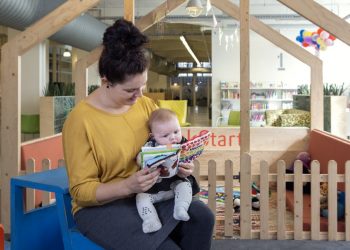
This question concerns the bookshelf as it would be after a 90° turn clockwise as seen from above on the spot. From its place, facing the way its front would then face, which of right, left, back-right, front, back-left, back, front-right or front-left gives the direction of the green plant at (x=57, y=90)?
front-left

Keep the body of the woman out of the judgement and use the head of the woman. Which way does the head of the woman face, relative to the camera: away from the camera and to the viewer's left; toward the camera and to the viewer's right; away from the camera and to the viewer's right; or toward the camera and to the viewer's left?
toward the camera and to the viewer's right

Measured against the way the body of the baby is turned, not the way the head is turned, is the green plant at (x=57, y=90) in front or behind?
behind

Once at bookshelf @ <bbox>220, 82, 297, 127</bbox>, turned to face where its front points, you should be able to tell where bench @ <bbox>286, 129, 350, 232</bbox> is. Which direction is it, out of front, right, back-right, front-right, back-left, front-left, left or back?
front

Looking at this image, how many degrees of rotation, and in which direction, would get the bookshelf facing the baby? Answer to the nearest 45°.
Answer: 0° — it already faces them

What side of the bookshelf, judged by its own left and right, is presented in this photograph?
front

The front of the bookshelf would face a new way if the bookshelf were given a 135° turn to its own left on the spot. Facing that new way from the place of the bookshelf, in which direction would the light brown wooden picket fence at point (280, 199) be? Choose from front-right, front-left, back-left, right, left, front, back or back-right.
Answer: back-right

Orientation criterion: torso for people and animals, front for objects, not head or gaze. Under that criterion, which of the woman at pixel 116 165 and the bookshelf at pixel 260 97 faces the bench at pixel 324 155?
the bookshelf

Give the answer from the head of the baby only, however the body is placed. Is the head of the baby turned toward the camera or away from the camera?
toward the camera

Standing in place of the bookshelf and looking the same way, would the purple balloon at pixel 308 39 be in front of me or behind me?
in front

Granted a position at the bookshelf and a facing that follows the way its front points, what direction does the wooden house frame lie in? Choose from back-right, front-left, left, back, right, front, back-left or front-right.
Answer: front

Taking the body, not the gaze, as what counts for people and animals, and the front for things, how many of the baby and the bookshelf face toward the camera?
2

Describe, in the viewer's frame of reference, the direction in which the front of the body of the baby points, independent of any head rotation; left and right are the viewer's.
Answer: facing the viewer

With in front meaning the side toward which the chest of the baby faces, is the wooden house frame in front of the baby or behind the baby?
behind
